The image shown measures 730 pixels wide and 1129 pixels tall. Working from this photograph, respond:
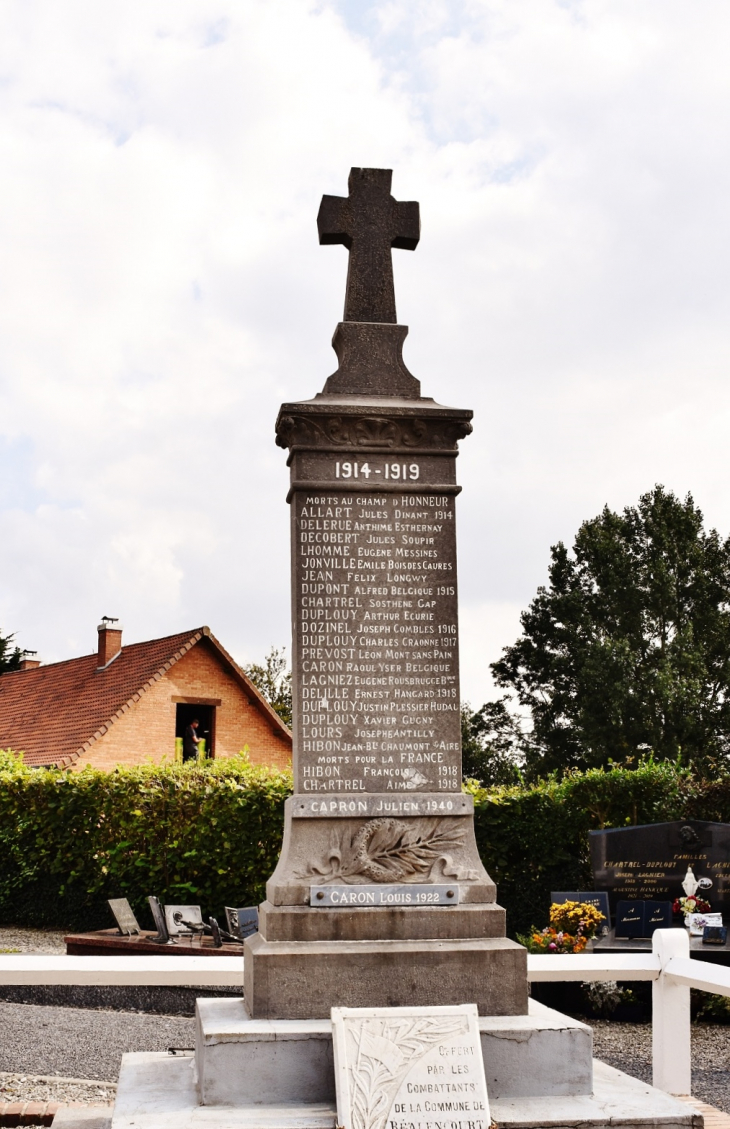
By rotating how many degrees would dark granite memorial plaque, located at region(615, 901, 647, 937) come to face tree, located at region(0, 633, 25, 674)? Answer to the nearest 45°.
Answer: approximately 135° to its right

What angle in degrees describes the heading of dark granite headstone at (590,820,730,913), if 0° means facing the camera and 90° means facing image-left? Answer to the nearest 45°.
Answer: approximately 0°

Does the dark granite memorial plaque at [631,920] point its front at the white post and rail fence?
yes

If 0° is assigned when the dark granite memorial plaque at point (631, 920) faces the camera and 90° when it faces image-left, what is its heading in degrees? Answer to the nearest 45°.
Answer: approximately 0°

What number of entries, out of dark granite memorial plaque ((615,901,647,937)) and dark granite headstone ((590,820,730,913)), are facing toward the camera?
2

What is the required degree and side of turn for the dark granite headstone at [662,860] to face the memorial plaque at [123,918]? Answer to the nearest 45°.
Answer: approximately 90° to its right
